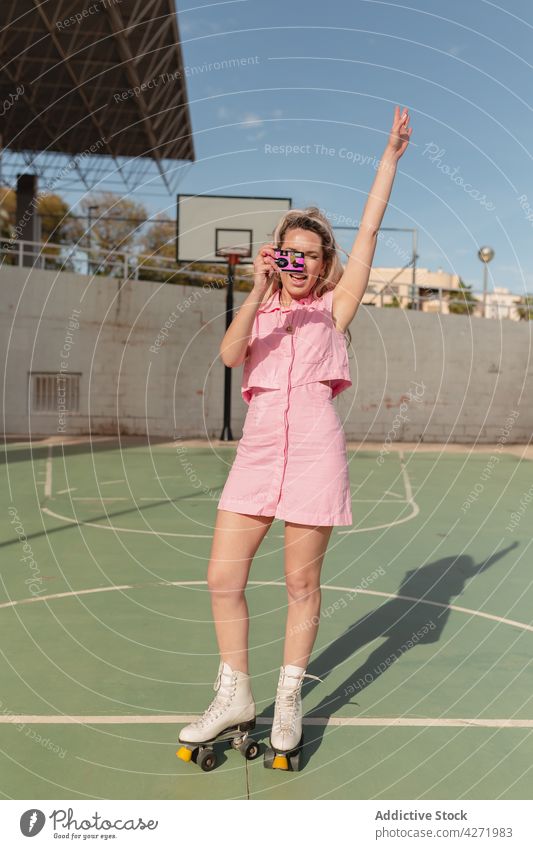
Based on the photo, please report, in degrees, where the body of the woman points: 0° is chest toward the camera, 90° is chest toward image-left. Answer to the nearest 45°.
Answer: approximately 0°

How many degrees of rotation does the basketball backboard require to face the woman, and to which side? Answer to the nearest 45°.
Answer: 0° — it already faces them

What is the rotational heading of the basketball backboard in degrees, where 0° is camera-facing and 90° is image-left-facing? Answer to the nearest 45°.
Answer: approximately 0°

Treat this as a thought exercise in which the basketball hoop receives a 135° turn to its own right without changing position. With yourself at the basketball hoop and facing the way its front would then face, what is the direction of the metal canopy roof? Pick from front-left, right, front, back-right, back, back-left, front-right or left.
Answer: front

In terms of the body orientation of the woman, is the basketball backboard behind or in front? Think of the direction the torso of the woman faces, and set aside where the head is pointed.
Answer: behind

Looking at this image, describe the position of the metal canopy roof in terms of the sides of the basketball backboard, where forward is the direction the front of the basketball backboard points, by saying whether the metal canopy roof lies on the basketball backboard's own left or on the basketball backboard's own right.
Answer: on the basketball backboard's own right

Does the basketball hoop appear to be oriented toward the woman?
yes

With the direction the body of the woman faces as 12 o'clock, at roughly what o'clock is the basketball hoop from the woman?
The basketball hoop is roughly at 6 o'clock from the woman.
